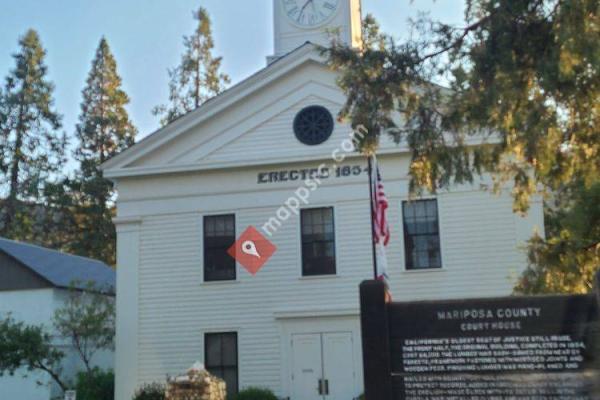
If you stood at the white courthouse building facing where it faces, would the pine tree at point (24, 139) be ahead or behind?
behind

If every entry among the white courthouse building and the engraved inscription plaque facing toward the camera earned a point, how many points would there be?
2

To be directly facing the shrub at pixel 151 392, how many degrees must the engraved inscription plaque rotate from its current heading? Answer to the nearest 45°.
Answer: approximately 135° to its right

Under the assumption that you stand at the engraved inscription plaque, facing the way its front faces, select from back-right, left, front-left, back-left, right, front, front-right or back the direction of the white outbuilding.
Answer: back-right

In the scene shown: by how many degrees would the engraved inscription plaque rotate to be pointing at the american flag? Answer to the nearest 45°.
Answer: approximately 180°

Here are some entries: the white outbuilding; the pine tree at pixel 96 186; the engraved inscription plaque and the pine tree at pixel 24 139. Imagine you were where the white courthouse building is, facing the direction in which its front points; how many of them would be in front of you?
1

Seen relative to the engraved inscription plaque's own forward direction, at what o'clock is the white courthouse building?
The white courthouse building is roughly at 5 o'clock from the engraved inscription plaque.

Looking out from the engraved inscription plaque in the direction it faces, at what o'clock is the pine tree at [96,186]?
The pine tree is roughly at 5 o'clock from the engraved inscription plaque.

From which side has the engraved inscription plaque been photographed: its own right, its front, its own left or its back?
front

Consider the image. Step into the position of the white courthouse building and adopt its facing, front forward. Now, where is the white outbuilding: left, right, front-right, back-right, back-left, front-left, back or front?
back-right

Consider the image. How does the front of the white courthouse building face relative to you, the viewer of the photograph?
facing the viewer

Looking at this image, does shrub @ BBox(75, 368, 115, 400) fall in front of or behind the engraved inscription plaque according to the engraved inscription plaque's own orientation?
behind

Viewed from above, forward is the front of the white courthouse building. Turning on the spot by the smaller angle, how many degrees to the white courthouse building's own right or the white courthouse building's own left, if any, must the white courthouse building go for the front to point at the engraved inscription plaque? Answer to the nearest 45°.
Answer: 0° — it already faces it

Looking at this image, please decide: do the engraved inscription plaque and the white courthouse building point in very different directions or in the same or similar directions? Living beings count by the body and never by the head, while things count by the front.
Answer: same or similar directions
